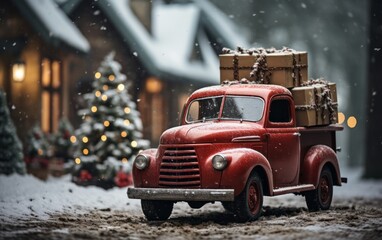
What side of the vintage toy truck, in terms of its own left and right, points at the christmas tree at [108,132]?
right

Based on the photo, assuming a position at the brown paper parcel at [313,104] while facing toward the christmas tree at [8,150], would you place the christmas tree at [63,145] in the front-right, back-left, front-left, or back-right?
front-right

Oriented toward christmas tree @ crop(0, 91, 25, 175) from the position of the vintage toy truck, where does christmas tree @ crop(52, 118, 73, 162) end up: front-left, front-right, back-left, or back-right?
front-right

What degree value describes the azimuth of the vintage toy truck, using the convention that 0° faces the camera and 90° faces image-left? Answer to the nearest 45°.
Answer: approximately 45°

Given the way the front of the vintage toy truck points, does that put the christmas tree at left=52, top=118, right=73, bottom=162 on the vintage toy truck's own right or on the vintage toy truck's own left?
on the vintage toy truck's own right

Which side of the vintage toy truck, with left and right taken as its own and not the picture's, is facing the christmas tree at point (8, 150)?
right
